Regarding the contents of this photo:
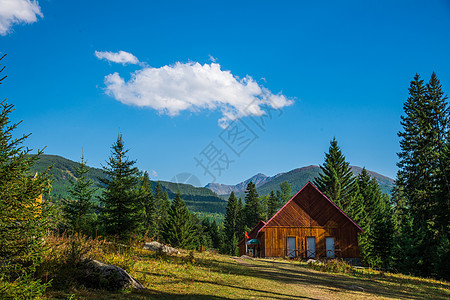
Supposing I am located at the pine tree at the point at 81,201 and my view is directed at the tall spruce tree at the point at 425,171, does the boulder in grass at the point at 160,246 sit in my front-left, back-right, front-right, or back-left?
front-right

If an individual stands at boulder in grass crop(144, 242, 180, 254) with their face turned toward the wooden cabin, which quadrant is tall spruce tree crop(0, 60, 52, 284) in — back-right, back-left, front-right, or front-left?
back-right

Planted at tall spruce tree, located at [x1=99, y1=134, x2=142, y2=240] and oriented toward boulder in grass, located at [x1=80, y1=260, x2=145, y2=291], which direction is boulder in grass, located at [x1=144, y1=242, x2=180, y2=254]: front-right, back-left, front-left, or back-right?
front-left

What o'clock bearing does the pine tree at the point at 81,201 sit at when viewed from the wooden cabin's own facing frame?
The pine tree is roughly at 2 o'clock from the wooden cabin.

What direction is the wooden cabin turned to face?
toward the camera

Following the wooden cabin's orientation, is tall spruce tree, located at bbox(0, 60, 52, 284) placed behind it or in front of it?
in front

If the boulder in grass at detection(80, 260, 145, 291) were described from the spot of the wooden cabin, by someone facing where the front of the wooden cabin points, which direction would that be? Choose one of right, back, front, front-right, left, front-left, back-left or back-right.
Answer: front

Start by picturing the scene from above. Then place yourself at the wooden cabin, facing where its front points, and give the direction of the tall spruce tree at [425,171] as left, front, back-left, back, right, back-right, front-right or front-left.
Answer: left

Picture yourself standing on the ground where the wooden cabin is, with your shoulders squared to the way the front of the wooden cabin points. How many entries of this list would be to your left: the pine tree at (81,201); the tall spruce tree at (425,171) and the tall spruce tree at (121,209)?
1
